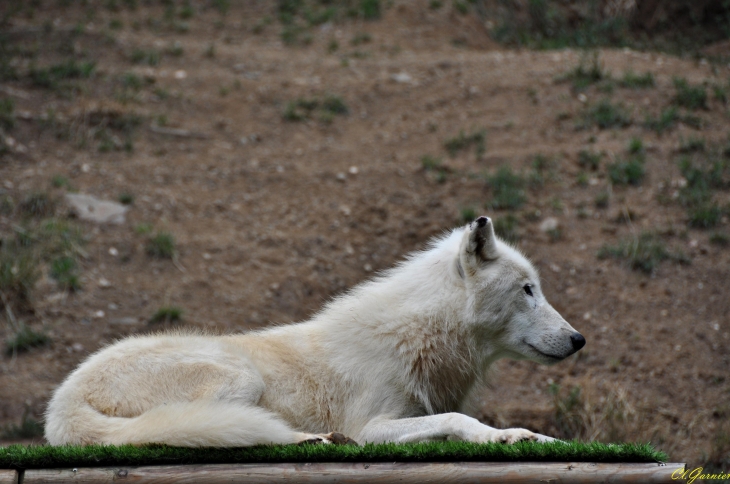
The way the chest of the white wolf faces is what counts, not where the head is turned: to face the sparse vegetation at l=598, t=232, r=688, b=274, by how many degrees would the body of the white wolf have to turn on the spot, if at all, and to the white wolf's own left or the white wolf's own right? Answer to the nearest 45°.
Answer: approximately 45° to the white wolf's own left

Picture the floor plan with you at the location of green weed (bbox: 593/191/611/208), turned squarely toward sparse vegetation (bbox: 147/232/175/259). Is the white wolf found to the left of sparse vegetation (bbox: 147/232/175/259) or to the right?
left

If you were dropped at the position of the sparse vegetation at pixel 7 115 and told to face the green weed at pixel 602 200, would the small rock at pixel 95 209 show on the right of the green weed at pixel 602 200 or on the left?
right

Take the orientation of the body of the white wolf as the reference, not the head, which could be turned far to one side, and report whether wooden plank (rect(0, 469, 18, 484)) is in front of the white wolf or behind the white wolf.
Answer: behind

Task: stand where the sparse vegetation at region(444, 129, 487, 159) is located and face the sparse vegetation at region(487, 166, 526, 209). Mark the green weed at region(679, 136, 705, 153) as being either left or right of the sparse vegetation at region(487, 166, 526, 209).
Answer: left

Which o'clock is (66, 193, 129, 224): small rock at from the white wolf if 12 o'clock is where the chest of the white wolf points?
The small rock is roughly at 8 o'clock from the white wolf.

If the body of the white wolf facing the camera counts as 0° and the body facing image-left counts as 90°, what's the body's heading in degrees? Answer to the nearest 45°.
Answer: approximately 270°

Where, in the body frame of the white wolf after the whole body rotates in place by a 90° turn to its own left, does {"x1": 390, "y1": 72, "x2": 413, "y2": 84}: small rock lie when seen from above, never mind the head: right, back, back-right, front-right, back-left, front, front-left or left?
front
